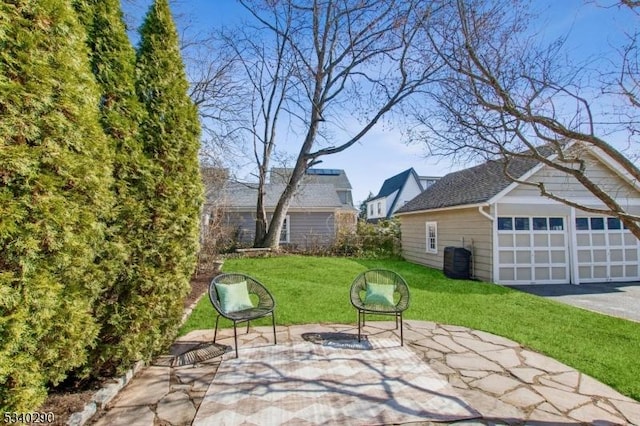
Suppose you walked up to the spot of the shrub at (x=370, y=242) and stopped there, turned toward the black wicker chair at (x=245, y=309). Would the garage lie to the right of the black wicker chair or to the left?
left

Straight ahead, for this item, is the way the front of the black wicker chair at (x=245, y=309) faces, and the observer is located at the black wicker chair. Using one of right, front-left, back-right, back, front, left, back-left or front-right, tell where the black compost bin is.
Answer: left

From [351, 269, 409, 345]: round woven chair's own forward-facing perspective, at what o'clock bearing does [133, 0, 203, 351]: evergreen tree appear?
The evergreen tree is roughly at 2 o'clock from the round woven chair.

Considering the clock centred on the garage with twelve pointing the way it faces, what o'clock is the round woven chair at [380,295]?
The round woven chair is roughly at 2 o'clock from the garage.

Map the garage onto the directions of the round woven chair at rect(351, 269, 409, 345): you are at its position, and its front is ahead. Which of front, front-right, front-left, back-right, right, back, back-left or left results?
back-left

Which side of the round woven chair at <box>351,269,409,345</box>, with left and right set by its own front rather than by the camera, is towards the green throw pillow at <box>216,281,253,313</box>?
right

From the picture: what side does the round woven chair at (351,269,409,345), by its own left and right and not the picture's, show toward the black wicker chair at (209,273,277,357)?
right

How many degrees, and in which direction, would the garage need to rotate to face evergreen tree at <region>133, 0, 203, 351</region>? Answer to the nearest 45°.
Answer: approximately 90° to its right

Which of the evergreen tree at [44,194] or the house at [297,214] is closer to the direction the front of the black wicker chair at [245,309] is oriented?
the evergreen tree

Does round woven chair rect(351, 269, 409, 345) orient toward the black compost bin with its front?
no

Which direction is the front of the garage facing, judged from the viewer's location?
facing the viewer and to the right of the viewer

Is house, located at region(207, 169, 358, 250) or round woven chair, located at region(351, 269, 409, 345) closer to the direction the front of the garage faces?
the round woven chair

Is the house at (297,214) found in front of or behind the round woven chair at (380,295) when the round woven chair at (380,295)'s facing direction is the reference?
behind

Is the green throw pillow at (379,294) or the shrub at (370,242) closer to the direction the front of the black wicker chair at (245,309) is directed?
the green throw pillow

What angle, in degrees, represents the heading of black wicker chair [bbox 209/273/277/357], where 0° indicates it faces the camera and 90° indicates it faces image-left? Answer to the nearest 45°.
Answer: approximately 315°

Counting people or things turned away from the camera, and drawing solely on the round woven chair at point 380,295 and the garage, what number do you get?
0

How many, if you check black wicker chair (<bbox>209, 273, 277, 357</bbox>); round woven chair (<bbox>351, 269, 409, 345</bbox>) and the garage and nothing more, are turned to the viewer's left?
0

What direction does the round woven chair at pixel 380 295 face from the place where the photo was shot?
facing the viewer
